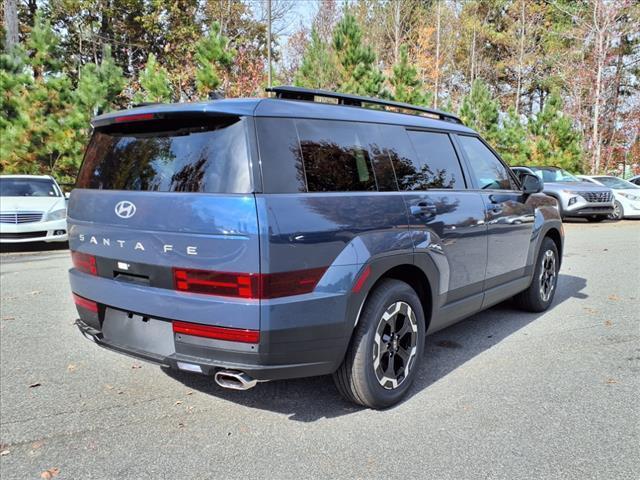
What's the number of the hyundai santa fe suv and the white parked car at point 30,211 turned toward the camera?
1

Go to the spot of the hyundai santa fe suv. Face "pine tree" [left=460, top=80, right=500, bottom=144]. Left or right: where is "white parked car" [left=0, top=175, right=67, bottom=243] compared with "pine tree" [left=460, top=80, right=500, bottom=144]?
left

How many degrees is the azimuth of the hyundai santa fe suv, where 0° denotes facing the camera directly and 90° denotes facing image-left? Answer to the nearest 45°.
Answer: approximately 225°

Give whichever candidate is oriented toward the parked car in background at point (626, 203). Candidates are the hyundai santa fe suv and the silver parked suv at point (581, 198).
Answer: the hyundai santa fe suv

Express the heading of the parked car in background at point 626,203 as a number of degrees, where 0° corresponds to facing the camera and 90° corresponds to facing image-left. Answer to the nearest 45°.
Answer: approximately 315°

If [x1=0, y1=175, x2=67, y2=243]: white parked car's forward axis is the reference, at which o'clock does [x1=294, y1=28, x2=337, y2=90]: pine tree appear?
The pine tree is roughly at 8 o'clock from the white parked car.

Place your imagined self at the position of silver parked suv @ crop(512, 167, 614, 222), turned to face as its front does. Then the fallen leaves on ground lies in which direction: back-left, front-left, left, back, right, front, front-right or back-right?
front-right

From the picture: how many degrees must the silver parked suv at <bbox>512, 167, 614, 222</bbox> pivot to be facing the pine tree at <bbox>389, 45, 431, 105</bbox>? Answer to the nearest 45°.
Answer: approximately 180°

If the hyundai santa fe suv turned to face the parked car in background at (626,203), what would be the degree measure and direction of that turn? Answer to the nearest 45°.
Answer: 0° — it already faces it

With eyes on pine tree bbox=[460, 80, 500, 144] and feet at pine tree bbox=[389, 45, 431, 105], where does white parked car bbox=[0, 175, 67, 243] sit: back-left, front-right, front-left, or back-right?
back-right

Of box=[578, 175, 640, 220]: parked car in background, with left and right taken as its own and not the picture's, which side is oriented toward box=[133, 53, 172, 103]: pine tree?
right

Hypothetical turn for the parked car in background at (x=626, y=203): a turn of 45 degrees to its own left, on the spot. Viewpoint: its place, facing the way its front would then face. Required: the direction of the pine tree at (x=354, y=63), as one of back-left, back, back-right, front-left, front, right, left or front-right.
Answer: back

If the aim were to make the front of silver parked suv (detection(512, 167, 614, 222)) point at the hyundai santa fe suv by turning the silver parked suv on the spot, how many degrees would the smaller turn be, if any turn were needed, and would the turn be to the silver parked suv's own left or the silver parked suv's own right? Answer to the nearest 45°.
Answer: approximately 45° to the silver parked suv's own right
